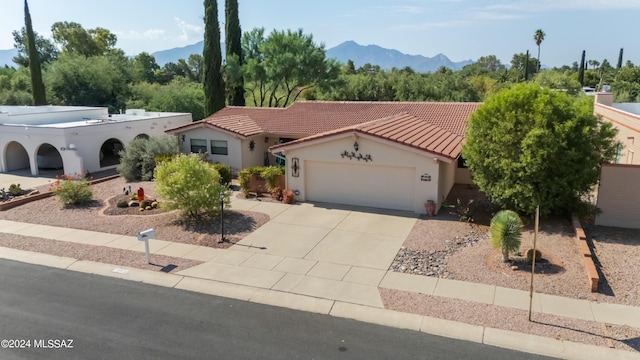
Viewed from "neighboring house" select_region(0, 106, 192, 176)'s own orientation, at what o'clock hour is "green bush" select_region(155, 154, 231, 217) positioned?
The green bush is roughly at 10 o'clock from the neighboring house.

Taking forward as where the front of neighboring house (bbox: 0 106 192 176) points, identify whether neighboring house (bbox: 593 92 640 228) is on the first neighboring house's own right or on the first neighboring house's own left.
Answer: on the first neighboring house's own left

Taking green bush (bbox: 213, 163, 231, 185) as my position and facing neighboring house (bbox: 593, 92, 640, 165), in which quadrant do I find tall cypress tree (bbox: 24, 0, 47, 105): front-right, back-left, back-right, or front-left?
back-left

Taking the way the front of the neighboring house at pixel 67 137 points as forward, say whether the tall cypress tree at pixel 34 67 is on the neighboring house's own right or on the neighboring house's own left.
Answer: on the neighboring house's own right

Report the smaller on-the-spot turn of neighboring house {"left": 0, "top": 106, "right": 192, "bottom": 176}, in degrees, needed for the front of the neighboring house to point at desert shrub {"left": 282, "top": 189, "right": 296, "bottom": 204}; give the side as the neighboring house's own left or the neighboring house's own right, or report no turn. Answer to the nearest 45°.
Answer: approximately 90° to the neighboring house's own left

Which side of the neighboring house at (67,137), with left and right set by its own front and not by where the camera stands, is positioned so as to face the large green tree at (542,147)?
left

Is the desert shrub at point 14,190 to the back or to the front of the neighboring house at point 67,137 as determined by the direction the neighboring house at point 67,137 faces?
to the front

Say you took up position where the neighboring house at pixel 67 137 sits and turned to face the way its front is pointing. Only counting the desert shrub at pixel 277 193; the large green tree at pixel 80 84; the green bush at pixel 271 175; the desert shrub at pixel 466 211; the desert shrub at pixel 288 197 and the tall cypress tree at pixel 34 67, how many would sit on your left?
4

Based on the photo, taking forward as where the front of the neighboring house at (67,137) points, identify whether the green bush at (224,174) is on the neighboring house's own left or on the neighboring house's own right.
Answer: on the neighboring house's own left

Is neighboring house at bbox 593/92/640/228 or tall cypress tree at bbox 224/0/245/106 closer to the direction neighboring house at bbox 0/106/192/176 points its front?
the neighboring house

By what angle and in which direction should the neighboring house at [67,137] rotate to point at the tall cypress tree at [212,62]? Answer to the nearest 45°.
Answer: approximately 180°

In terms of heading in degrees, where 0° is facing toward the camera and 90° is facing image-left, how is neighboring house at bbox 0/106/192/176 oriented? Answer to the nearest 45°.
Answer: approximately 45°

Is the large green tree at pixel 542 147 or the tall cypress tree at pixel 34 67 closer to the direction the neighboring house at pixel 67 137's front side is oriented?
the large green tree

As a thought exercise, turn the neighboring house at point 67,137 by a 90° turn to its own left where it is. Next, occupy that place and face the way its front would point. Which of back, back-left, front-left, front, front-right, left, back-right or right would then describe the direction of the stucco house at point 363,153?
front

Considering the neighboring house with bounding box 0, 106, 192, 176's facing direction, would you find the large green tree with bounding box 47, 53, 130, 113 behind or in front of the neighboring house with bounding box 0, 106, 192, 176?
behind

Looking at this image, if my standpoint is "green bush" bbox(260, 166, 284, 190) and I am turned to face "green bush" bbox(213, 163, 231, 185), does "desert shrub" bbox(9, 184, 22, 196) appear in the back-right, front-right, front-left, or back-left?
front-left

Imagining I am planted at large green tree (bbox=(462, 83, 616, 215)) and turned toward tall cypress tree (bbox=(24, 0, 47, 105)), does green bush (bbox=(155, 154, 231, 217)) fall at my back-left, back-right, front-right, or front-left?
front-left

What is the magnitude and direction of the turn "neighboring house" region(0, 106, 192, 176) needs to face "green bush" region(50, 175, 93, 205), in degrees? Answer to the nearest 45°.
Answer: approximately 45° to its left

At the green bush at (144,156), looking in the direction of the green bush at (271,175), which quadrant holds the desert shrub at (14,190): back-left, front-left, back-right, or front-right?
back-right

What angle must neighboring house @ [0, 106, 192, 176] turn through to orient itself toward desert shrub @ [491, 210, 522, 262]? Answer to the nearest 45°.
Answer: approximately 90° to its left

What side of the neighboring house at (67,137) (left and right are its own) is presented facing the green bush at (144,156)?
left

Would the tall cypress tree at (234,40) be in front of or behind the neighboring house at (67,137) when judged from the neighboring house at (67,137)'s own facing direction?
behind
